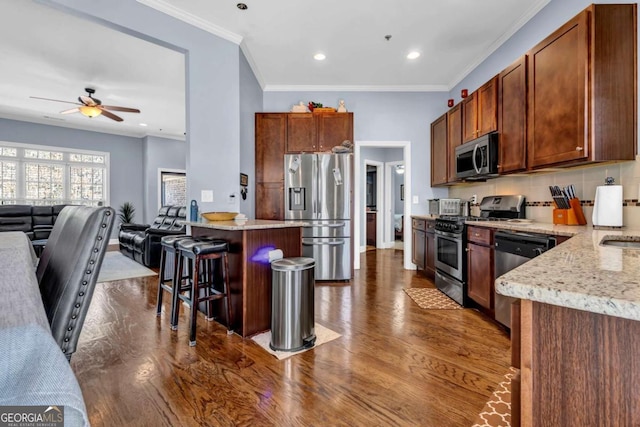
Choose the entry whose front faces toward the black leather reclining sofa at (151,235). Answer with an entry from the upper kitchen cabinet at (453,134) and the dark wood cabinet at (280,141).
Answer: the upper kitchen cabinet

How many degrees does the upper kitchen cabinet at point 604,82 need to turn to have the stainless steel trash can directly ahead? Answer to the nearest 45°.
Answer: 0° — it already faces it

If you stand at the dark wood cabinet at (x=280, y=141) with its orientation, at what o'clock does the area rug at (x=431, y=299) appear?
The area rug is roughly at 10 o'clock from the dark wood cabinet.

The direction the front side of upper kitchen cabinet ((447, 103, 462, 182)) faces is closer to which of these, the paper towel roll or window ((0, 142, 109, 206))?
the window

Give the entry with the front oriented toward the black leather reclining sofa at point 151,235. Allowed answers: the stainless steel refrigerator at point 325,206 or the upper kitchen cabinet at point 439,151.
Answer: the upper kitchen cabinet

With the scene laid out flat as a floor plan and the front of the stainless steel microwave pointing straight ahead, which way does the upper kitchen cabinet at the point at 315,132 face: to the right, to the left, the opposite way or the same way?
to the left

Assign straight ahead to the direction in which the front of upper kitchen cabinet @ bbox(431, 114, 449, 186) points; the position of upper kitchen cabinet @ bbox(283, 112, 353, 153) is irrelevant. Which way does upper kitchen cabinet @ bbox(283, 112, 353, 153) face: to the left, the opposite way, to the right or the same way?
to the left

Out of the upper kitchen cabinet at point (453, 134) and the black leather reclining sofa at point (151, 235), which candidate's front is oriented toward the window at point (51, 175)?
the upper kitchen cabinet

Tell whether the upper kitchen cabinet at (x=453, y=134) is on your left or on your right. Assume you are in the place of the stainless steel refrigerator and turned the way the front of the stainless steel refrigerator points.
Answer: on your left
